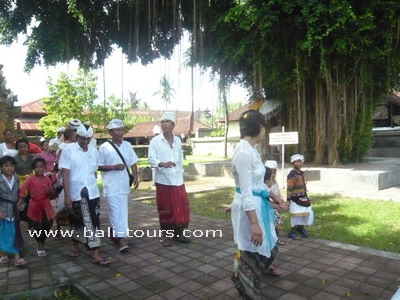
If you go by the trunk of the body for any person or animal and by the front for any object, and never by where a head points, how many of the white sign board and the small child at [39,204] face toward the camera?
2

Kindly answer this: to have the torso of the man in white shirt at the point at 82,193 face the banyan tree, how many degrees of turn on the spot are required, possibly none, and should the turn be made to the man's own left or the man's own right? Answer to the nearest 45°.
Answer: approximately 90° to the man's own left

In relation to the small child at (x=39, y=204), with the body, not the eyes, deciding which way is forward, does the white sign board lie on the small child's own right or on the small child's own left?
on the small child's own left

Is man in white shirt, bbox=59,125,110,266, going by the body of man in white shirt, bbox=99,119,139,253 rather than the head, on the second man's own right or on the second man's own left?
on the second man's own right

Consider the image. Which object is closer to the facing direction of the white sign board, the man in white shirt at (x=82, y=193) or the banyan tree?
the man in white shirt
